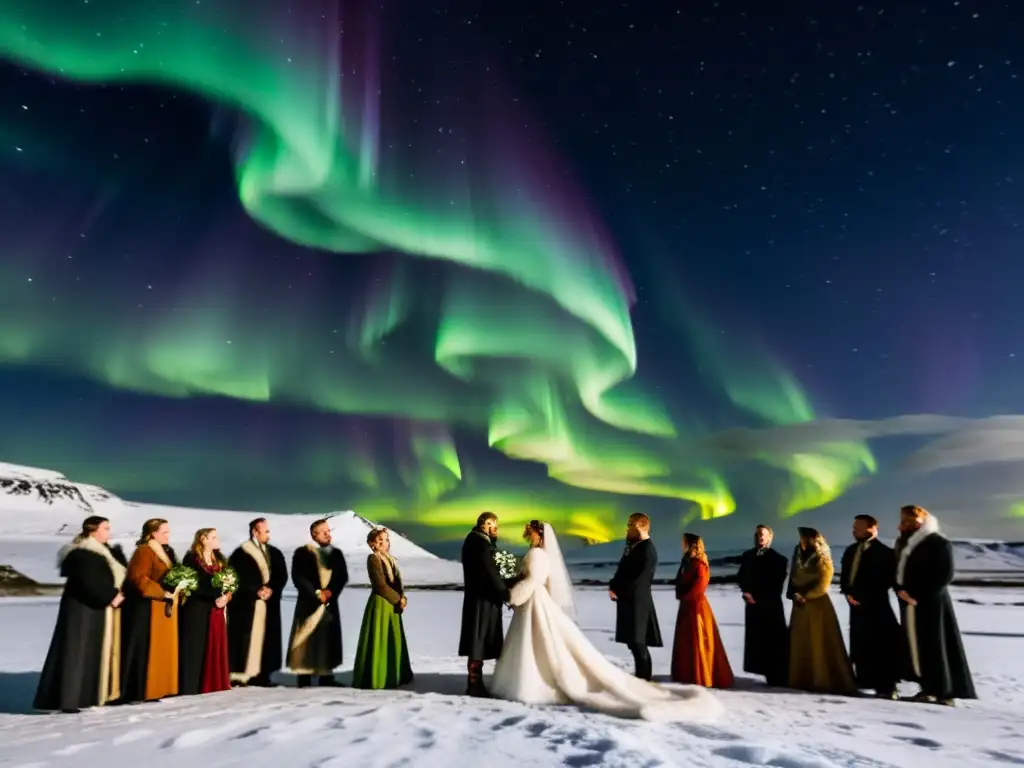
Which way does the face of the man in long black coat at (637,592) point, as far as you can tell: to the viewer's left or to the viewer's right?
to the viewer's left

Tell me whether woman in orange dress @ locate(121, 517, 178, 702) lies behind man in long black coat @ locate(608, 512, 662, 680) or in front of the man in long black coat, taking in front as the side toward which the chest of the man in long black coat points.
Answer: in front

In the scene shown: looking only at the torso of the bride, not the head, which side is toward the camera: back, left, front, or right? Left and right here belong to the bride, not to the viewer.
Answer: left

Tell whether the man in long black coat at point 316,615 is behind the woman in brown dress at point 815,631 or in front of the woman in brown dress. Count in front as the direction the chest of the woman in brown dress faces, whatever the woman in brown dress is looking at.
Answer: in front

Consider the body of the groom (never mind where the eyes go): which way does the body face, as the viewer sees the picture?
to the viewer's right

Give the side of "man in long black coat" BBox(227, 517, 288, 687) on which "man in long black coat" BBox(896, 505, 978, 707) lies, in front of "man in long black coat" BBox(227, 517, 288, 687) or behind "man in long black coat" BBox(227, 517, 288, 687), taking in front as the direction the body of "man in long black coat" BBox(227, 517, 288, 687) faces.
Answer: in front

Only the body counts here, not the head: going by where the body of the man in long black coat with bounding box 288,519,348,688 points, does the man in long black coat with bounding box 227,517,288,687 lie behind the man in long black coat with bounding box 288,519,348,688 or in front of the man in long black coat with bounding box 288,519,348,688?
behind

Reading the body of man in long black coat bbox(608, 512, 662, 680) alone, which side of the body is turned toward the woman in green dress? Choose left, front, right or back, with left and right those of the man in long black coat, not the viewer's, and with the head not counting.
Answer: front

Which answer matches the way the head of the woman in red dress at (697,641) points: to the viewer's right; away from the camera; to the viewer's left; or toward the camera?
to the viewer's left

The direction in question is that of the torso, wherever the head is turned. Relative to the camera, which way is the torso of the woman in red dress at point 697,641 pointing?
to the viewer's left

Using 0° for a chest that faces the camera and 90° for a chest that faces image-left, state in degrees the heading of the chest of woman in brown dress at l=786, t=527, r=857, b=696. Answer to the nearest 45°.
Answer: approximately 45°

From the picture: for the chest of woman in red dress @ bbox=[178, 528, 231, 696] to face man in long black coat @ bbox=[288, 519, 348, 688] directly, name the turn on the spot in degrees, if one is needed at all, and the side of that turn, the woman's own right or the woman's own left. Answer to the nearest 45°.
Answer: approximately 45° to the woman's own left
